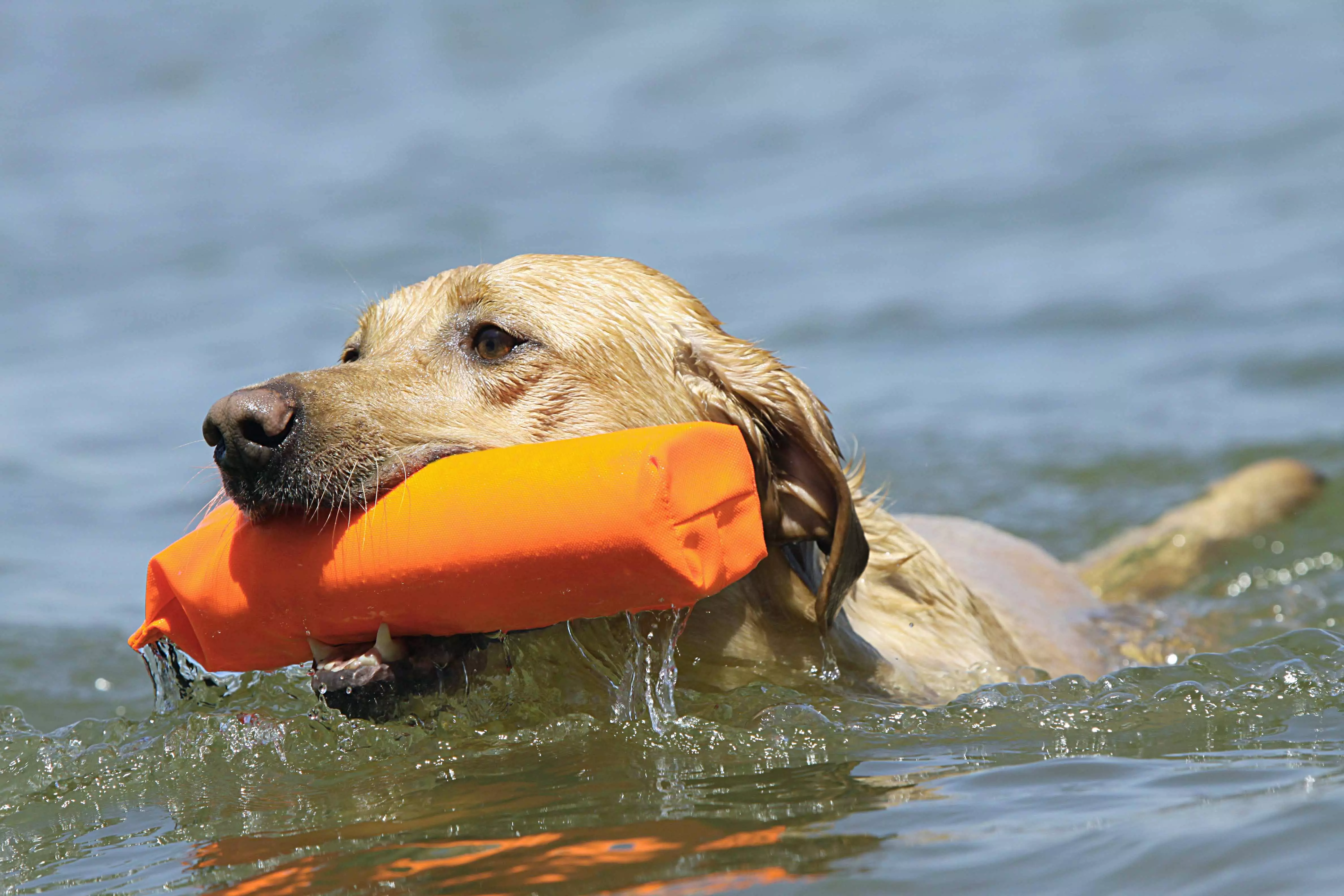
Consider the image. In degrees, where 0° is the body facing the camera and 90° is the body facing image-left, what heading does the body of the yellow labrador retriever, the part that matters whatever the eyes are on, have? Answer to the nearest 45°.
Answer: approximately 45°
